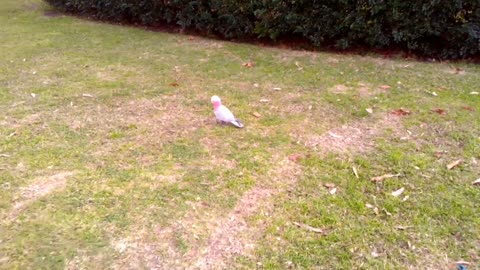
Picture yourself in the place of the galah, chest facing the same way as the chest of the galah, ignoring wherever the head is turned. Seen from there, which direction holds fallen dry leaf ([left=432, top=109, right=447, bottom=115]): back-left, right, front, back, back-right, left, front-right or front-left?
back

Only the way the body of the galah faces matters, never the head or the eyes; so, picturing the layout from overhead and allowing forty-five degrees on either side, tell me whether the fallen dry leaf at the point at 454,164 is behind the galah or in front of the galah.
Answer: behind

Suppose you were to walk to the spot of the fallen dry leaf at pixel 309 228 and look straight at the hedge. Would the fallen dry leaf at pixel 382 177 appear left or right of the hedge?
right

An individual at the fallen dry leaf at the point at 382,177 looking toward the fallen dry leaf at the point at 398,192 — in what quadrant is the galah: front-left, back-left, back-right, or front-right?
back-right

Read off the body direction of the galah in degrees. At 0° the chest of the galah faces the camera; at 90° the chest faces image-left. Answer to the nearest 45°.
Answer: approximately 90°

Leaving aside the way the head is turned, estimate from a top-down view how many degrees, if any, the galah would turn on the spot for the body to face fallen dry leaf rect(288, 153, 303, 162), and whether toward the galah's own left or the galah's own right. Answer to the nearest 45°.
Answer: approximately 135° to the galah's own left

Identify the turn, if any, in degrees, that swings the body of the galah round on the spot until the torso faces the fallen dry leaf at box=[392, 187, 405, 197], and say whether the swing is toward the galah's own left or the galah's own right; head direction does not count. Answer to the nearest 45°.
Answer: approximately 135° to the galah's own left

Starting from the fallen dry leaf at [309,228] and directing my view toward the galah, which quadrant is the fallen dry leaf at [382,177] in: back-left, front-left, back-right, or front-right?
front-right

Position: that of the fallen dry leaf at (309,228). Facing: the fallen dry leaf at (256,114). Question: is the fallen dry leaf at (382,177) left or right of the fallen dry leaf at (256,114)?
right

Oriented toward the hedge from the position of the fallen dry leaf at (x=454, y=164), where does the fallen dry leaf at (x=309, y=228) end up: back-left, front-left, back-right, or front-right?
back-left

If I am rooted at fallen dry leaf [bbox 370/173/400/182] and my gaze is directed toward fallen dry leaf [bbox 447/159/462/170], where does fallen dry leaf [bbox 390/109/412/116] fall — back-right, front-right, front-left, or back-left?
front-left

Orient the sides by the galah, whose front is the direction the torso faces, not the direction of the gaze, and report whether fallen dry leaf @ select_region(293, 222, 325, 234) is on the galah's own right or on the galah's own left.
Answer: on the galah's own left
